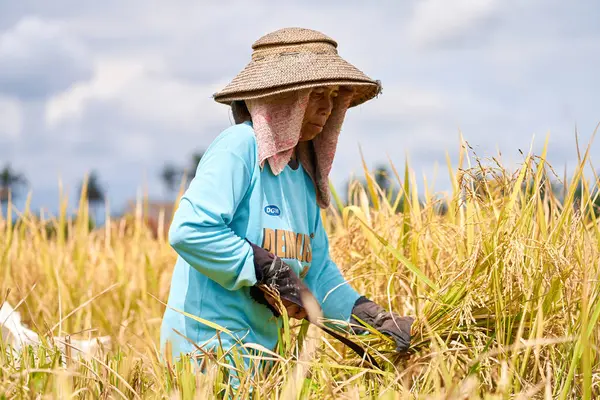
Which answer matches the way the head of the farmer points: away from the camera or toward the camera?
toward the camera

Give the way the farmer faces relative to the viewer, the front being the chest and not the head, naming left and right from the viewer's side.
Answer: facing the viewer and to the right of the viewer

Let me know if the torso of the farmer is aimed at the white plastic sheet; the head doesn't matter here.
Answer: no
